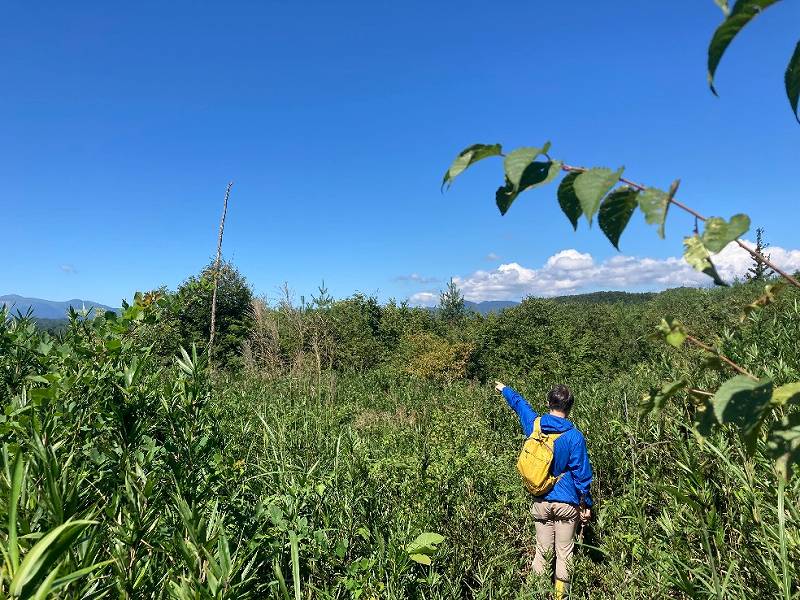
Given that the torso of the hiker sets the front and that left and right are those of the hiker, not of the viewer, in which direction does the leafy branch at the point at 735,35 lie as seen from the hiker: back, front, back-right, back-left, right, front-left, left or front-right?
back

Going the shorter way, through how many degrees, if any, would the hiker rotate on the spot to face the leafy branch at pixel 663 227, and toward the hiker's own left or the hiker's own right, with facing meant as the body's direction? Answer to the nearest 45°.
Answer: approximately 180°

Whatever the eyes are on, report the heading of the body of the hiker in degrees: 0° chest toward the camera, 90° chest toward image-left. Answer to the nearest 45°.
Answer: approximately 180°

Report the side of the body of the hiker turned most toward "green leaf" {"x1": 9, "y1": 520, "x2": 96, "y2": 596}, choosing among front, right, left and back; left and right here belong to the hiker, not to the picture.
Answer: back
